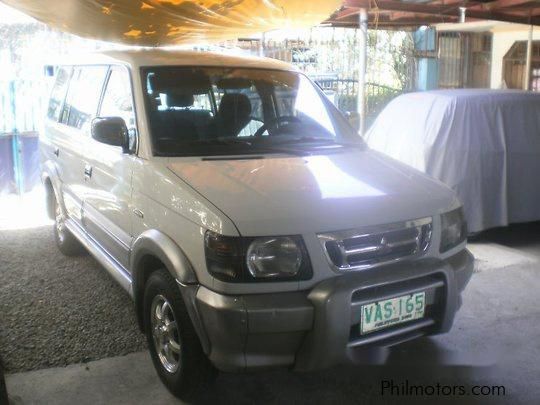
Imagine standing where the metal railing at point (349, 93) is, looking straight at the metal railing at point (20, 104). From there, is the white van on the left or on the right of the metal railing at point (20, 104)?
left

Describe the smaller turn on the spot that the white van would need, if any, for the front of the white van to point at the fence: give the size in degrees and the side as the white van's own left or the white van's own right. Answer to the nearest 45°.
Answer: approximately 180°

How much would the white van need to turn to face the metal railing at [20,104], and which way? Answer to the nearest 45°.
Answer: approximately 180°

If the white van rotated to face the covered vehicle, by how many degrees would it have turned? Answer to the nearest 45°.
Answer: approximately 90° to its left

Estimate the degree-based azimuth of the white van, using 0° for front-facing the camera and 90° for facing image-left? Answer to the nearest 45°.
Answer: approximately 315°

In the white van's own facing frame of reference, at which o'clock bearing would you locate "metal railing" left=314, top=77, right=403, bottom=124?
The metal railing is roughly at 8 o'clock from the white van.
